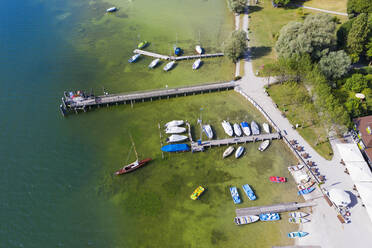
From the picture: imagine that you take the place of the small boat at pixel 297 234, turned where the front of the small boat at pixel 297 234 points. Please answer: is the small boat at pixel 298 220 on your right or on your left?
on your left

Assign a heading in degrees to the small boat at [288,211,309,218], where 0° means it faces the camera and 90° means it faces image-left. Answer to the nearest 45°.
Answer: approximately 270°

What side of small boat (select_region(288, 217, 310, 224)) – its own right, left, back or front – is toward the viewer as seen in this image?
right

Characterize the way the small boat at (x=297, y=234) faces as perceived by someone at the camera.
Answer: facing to the right of the viewer

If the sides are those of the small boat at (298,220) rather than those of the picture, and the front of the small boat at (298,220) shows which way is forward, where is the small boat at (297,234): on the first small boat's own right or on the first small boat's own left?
on the first small boat's own right

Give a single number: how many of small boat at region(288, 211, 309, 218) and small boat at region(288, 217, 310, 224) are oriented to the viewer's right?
2
